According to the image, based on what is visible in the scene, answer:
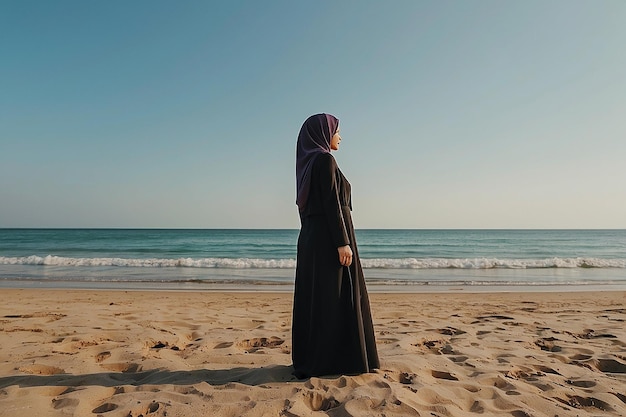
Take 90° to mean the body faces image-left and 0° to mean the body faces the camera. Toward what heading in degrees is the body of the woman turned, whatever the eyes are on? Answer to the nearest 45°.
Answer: approximately 270°

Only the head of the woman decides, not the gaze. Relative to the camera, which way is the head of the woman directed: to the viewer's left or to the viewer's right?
to the viewer's right
